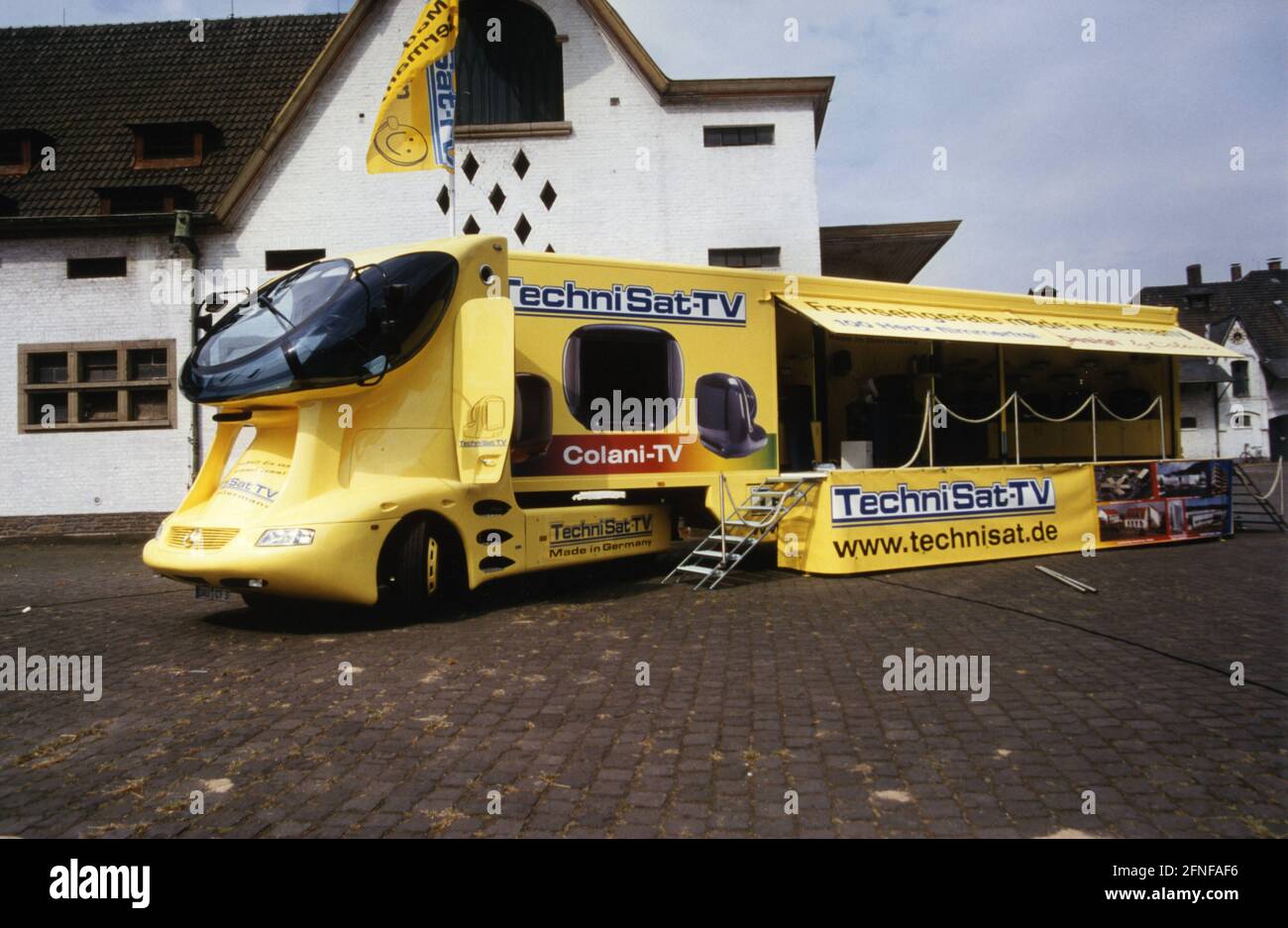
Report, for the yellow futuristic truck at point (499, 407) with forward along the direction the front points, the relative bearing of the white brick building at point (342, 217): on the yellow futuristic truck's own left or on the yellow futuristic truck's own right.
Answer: on the yellow futuristic truck's own right

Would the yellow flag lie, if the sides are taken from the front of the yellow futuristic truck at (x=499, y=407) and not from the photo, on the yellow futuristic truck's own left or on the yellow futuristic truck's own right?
on the yellow futuristic truck's own right
